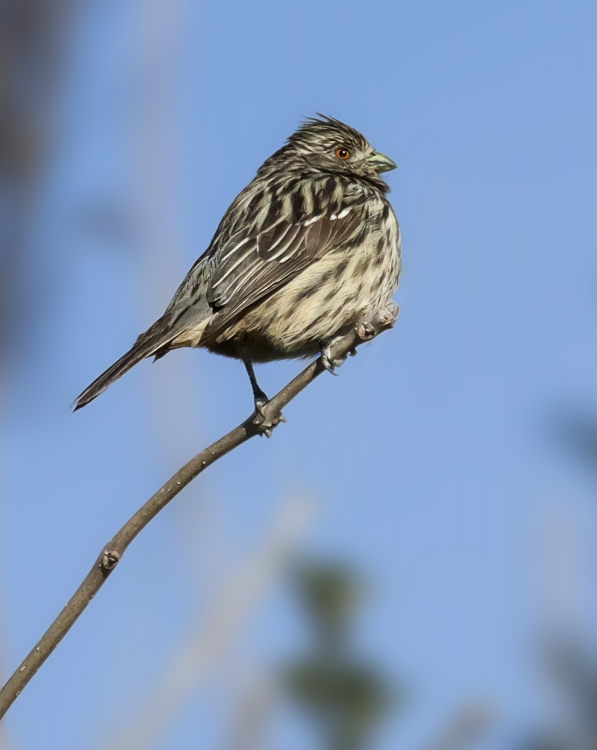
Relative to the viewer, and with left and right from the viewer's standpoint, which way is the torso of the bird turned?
facing to the right of the viewer
